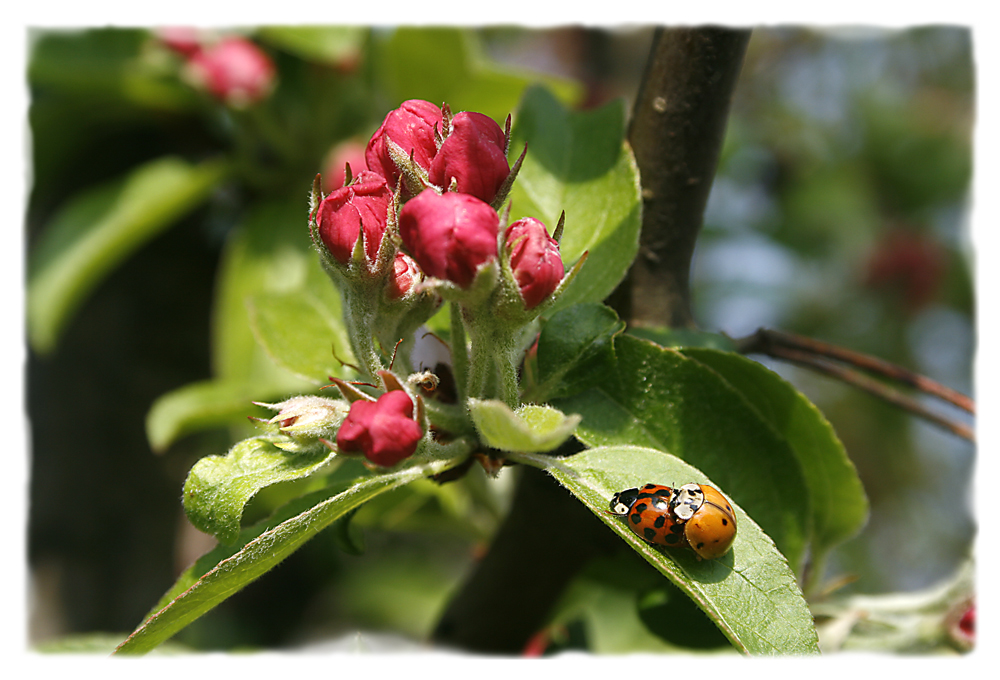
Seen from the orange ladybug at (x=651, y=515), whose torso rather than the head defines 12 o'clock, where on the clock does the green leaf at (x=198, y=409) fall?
The green leaf is roughly at 1 o'clock from the orange ladybug.

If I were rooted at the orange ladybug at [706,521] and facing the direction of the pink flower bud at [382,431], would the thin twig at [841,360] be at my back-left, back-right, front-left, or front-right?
back-right

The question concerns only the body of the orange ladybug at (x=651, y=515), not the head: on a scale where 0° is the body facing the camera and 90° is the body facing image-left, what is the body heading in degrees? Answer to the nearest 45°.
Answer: approximately 90°

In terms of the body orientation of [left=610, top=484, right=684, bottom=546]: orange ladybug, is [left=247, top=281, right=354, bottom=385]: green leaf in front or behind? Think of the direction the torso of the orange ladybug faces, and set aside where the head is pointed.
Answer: in front

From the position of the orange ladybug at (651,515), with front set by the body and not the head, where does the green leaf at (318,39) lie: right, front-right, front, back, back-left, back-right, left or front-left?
front-right
